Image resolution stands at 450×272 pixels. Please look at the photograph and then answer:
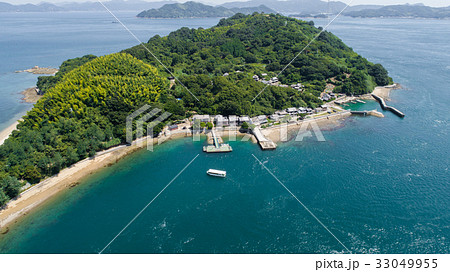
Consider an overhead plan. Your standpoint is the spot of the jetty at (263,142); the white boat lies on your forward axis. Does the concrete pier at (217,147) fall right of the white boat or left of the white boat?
right

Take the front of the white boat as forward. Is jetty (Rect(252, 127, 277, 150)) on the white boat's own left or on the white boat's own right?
on the white boat's own right

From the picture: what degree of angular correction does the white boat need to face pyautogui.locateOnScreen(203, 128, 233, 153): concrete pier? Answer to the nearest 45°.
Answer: approximately 90° to its right

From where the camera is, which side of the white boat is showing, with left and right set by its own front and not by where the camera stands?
left
